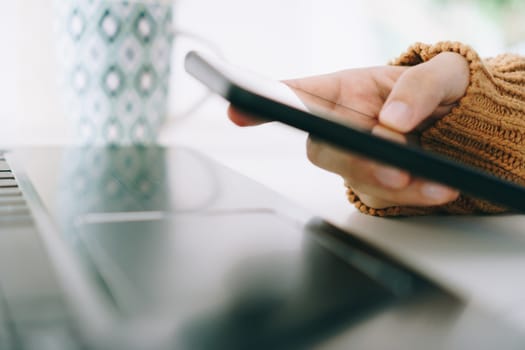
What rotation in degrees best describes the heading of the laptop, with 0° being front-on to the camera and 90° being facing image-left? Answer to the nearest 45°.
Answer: approximately 270°
